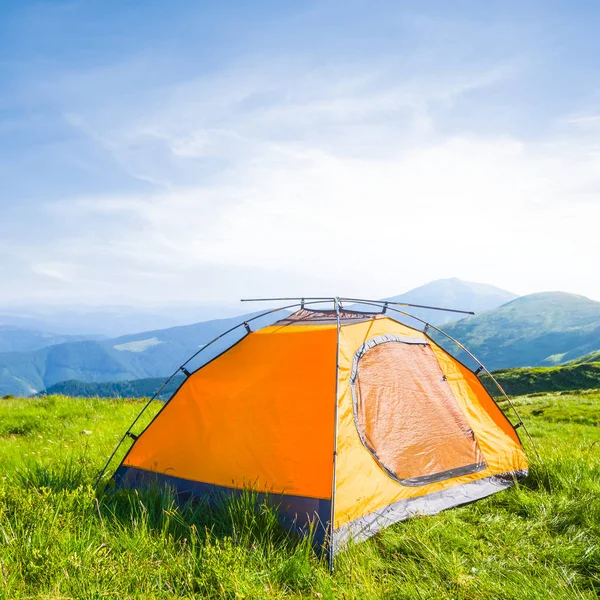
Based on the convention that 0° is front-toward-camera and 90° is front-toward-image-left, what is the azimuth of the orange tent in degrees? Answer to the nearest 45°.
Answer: approximately 315°
